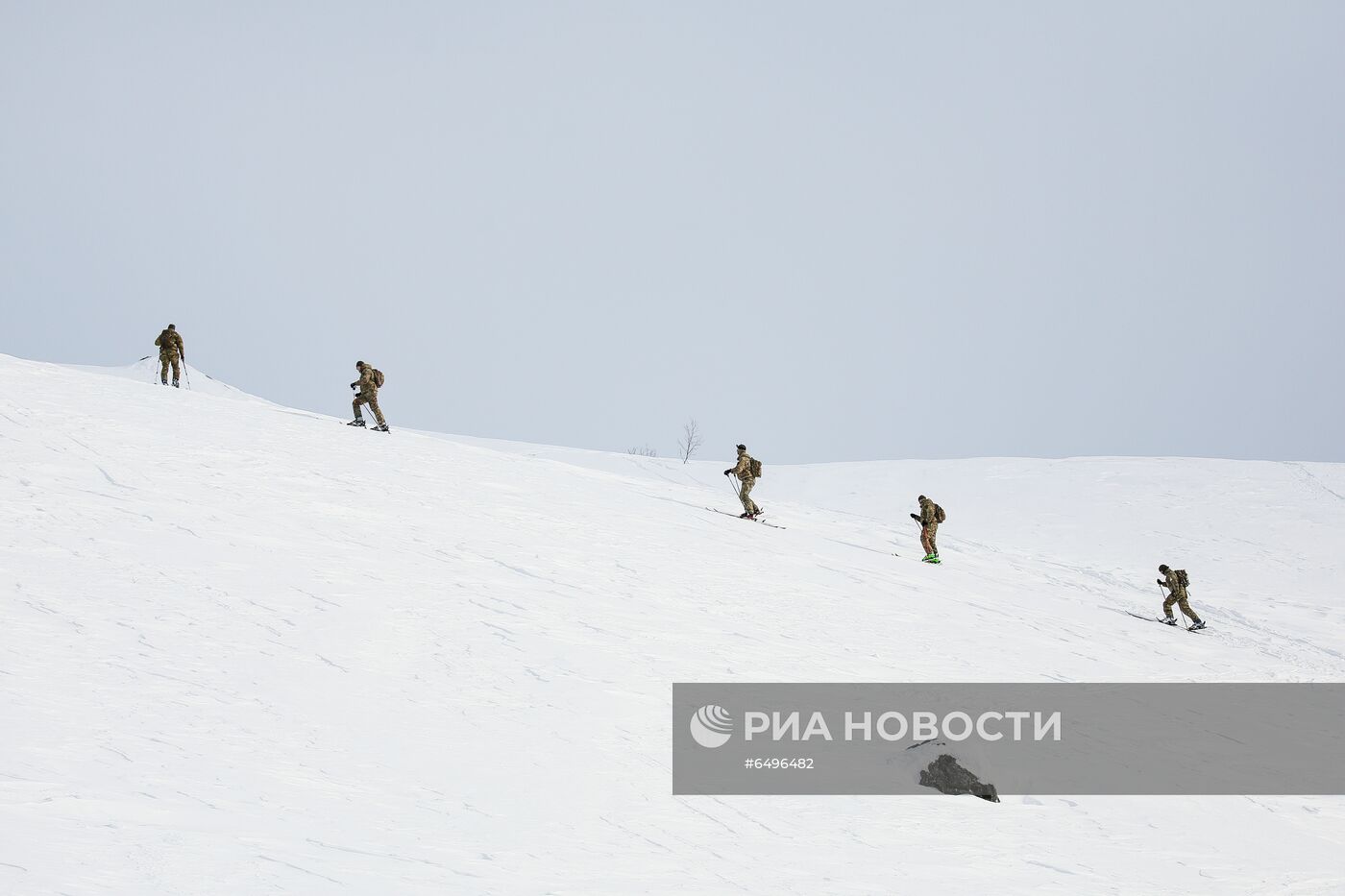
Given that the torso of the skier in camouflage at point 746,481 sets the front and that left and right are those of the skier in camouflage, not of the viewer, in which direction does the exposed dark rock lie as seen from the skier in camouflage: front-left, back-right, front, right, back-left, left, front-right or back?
left

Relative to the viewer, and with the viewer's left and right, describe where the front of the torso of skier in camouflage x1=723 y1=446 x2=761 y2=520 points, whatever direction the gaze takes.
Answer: facing to the left of the viewer

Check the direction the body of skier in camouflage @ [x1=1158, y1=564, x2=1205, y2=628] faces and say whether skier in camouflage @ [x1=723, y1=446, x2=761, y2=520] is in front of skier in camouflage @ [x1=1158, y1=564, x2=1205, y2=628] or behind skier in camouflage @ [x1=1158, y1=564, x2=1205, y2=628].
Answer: in front

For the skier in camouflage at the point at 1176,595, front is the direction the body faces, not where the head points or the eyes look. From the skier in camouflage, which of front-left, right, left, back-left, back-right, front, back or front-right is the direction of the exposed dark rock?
left

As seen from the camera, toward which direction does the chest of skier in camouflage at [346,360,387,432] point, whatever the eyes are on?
to the viewer's left

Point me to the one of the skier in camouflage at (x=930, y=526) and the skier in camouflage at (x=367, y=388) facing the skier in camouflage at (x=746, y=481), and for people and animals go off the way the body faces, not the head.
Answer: the skier in camouflage at (x=930, y=526)

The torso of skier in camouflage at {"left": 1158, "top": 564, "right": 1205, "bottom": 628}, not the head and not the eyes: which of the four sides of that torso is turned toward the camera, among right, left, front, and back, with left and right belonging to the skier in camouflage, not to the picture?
left

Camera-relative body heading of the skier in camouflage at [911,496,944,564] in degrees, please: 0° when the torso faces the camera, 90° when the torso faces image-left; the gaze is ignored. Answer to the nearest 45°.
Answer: approximately 90°

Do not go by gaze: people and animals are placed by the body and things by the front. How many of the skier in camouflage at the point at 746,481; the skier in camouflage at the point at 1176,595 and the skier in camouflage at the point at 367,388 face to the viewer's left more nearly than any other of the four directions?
3

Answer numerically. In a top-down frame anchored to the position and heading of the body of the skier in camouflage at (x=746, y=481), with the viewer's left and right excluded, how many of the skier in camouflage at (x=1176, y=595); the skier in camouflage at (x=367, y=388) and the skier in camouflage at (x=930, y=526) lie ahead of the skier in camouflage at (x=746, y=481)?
1

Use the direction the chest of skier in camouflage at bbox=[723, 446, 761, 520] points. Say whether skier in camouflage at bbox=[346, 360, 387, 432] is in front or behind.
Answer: in front
